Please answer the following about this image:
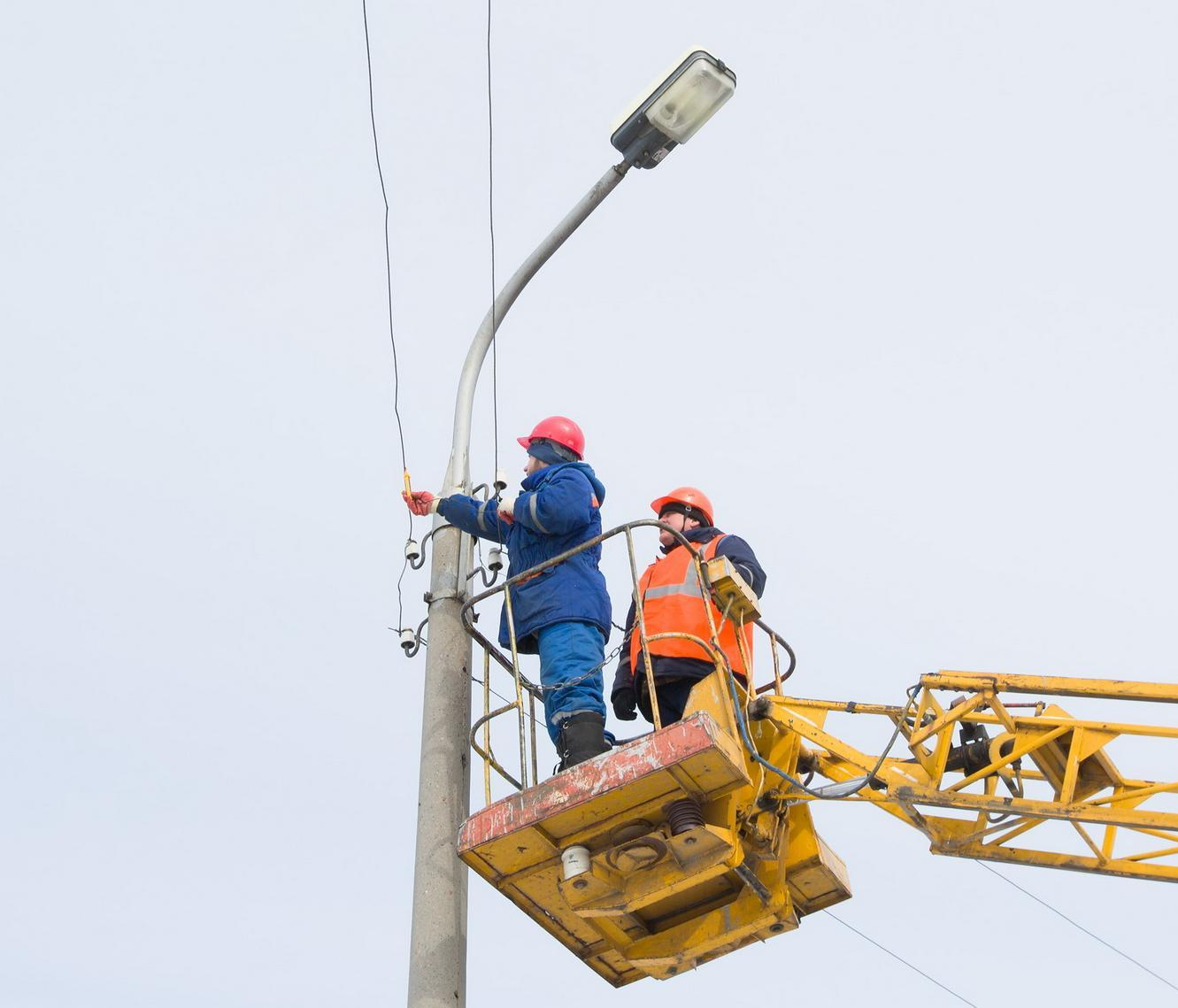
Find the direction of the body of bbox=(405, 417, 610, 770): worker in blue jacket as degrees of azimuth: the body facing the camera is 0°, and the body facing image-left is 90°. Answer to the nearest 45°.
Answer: approximately 90°

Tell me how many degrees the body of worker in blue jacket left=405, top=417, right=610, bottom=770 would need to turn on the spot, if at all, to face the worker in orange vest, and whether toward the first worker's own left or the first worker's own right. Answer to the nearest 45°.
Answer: approximately 180°

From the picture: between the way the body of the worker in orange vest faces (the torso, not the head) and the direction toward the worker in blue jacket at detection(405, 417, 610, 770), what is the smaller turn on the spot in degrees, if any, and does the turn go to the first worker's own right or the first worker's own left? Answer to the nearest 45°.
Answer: approximately 45° to the first worker's own right

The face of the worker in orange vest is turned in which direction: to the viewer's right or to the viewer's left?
to the viewer's left
